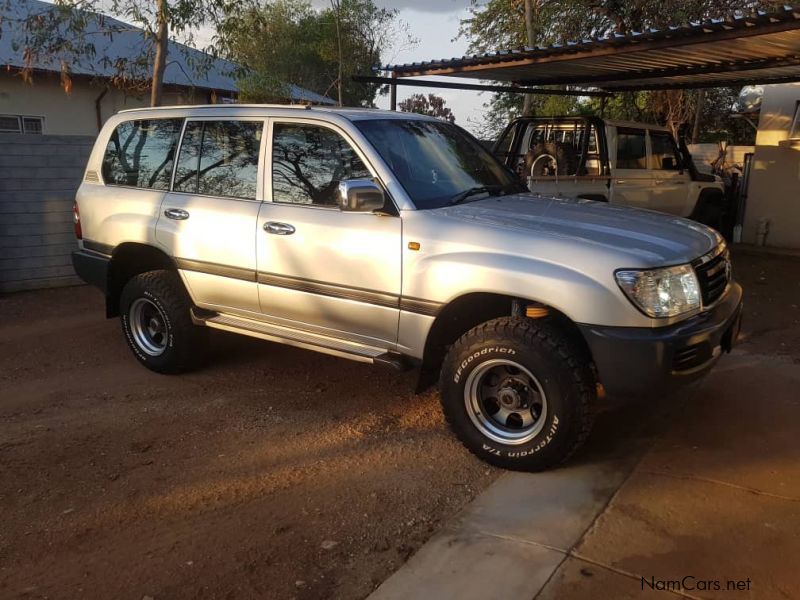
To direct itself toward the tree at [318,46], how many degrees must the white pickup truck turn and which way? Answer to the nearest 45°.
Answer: approximately 90° to its left

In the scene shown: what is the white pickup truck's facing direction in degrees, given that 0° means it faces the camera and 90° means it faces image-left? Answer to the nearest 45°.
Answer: approximately 225°

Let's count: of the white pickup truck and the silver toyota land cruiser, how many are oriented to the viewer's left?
0

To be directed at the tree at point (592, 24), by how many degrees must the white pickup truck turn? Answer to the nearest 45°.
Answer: approximately 45° to its left

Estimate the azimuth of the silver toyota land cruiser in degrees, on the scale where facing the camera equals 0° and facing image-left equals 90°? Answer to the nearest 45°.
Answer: approximately 315°

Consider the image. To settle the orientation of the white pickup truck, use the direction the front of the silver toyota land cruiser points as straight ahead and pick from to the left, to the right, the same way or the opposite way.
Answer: to the left

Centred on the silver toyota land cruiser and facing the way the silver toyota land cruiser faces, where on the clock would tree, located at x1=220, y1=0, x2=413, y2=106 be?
The tree is roughly at 7 o'clock from the silver toyota land cruiser.

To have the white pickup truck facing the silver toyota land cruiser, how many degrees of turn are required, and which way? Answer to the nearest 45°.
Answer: approximately 135° to its right
